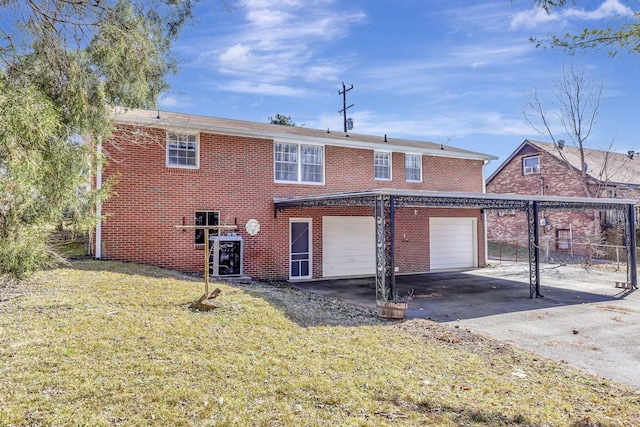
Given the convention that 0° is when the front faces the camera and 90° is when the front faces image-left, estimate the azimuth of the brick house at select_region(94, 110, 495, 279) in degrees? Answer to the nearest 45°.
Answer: approximately 180°
